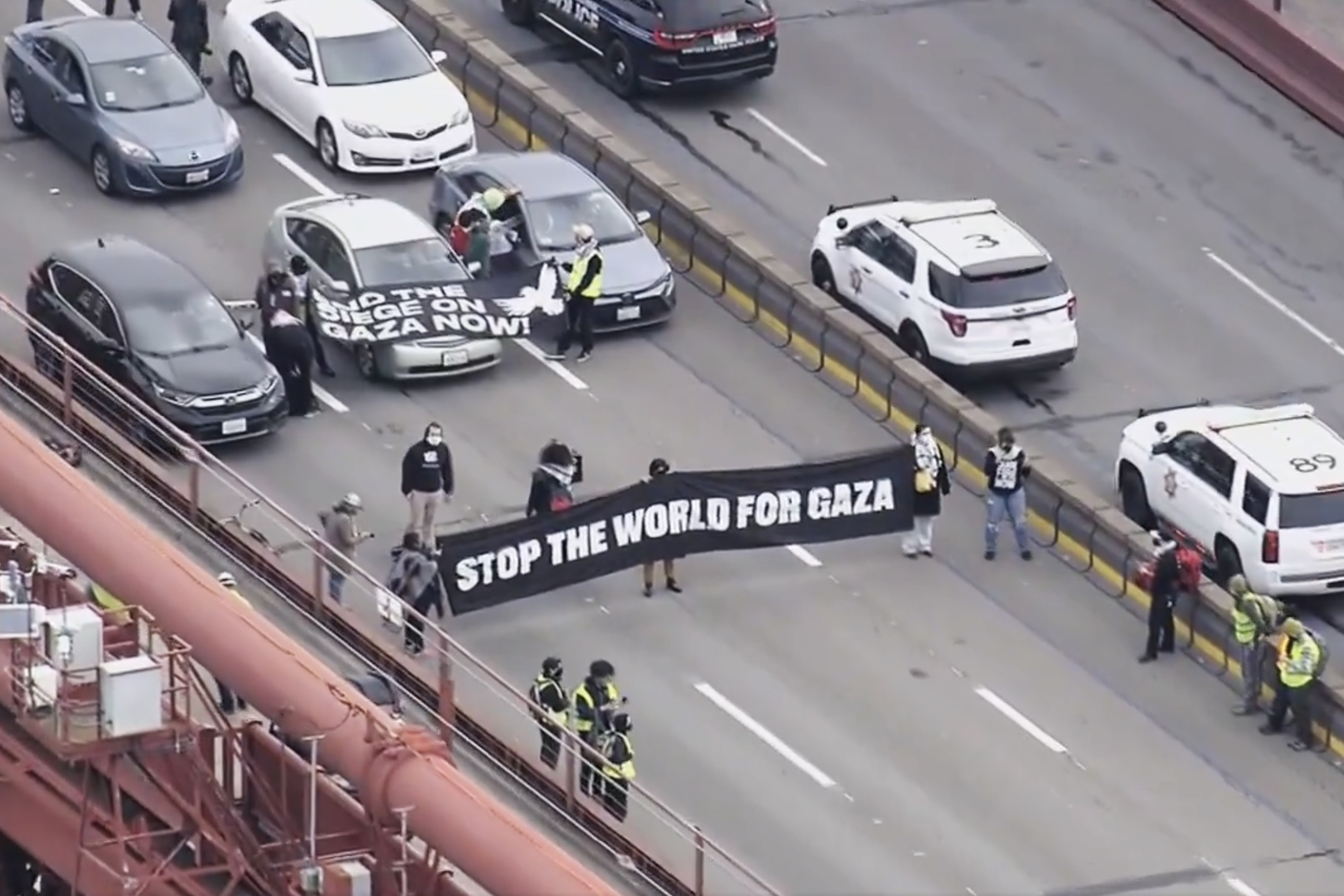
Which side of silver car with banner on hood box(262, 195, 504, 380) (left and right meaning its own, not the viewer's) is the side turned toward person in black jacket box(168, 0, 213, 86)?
back

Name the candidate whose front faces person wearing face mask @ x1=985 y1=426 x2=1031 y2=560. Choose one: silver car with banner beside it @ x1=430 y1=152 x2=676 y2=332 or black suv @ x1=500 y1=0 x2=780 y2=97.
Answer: the silver car with banner beside it

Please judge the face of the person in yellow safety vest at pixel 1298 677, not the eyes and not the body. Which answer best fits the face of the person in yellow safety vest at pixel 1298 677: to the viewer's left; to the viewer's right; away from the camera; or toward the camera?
to the viewer's left

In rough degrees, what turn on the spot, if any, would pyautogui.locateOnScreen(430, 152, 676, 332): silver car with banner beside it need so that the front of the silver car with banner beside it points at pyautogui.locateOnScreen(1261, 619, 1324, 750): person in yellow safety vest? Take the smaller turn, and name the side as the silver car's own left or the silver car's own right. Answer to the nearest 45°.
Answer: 0° — it already faces them

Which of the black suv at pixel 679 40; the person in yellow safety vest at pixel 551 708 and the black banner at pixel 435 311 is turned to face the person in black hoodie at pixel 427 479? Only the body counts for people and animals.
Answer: the black banner

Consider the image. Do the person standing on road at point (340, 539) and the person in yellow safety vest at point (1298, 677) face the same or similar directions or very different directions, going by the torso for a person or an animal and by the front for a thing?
very different directions

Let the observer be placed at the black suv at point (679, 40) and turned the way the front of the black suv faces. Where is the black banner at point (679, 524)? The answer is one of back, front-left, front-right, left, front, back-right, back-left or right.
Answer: back-left

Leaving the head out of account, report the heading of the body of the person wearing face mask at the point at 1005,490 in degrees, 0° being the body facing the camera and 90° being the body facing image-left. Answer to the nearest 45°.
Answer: approximately 0°

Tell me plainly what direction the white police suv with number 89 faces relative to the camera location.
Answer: facing away from the viewer and to the left of the viewer

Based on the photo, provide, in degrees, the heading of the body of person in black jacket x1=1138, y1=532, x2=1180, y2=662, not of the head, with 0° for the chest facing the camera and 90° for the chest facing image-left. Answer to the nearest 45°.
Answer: approximately 90°
